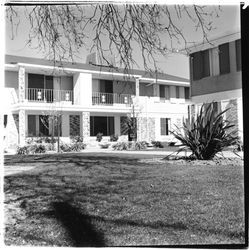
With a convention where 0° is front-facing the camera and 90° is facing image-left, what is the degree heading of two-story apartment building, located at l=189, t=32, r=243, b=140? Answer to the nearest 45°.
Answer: approximately 45°

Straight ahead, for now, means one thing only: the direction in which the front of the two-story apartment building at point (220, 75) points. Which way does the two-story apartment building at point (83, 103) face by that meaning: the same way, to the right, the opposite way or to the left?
to the left

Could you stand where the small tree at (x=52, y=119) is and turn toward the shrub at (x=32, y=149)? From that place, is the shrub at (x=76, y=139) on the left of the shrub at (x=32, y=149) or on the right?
left

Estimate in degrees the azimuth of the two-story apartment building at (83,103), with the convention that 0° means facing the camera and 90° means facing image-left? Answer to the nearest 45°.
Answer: approximately 315°
